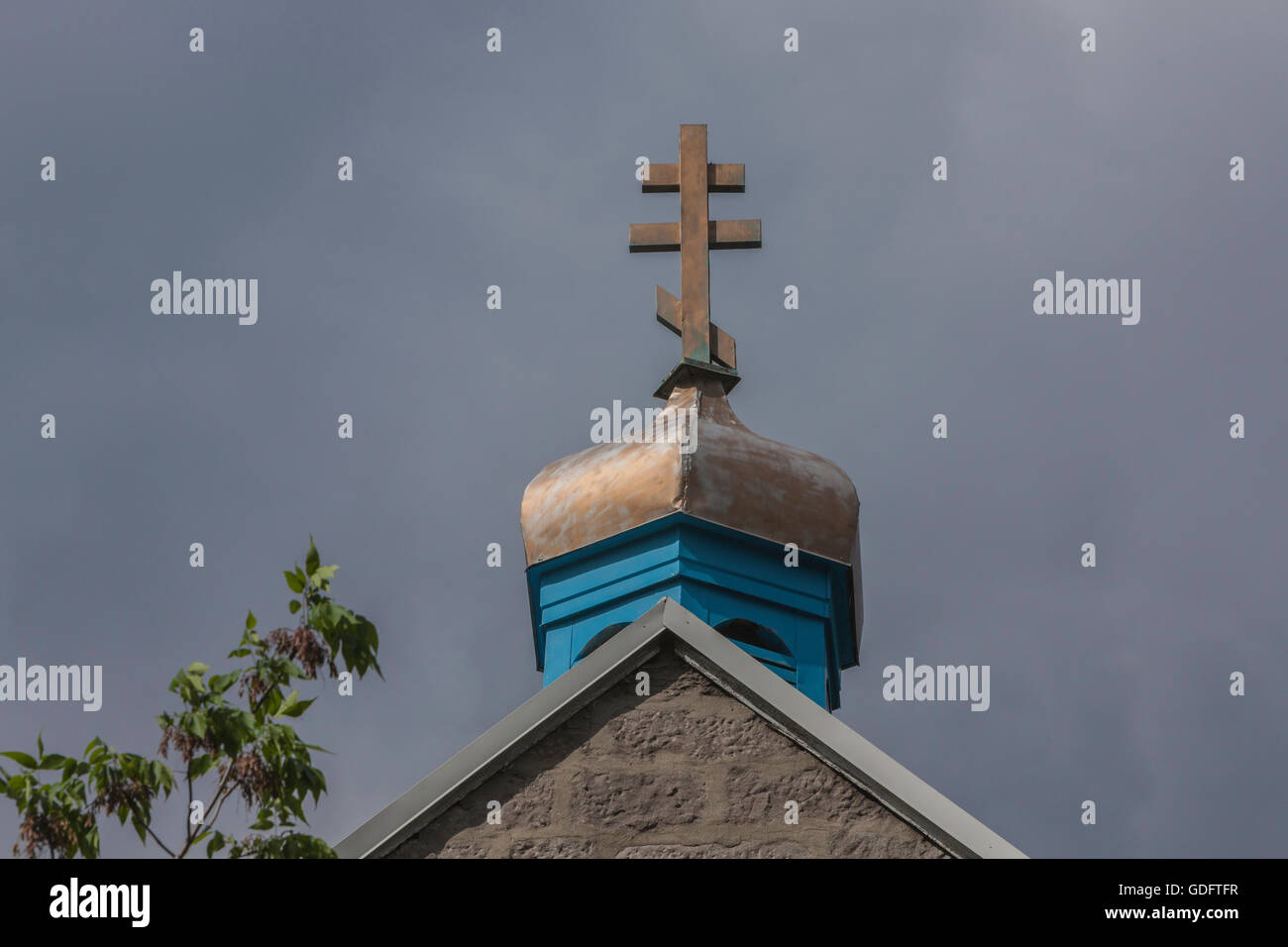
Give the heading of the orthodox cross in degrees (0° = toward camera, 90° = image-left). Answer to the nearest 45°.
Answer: approximately 0°
